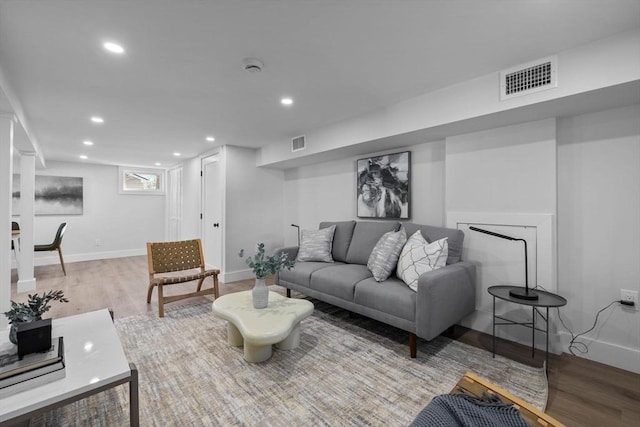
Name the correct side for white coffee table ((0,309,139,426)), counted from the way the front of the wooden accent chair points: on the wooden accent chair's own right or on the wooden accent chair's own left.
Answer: on the wooden accent chair's own right

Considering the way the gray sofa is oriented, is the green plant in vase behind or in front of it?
in front

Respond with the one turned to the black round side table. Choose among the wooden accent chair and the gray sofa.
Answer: the wooden accent chair

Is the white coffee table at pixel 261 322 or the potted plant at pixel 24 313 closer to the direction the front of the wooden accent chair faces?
the white coffee table

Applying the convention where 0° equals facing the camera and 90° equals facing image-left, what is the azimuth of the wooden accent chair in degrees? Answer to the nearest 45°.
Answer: approximately 315°

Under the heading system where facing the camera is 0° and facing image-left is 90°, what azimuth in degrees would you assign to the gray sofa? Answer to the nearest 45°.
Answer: approximately 45°

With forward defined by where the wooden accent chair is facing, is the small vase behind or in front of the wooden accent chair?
in front

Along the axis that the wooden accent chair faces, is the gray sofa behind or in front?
in front

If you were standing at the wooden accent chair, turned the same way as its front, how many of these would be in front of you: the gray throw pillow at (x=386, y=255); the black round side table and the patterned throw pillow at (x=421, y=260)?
3
